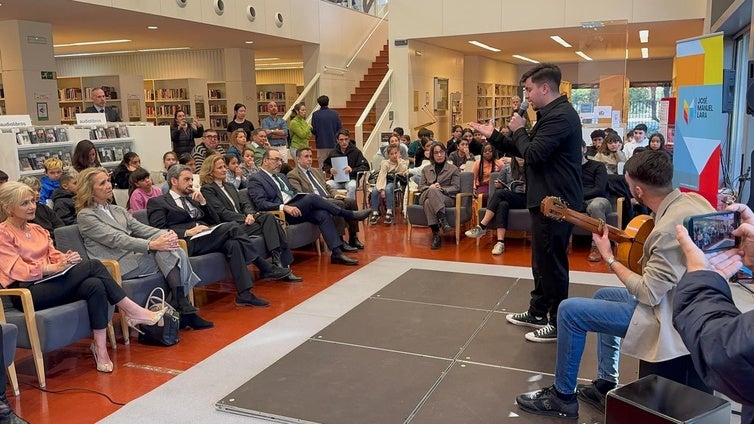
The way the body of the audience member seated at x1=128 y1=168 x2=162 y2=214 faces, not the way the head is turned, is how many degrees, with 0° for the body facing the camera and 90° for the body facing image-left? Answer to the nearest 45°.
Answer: approximately 315°

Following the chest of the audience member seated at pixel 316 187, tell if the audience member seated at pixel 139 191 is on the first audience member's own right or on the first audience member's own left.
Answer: on the first audience member's own right

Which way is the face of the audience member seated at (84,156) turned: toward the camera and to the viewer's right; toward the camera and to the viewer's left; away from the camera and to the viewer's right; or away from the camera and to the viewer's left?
toward the camera and to the viewer's right

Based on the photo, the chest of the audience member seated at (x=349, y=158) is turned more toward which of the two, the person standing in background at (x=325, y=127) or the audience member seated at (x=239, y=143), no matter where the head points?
the audience member seated

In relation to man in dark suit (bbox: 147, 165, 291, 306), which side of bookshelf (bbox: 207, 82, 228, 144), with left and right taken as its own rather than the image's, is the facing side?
front

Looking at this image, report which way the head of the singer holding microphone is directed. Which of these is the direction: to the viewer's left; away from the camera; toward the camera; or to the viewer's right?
to the viewer's left

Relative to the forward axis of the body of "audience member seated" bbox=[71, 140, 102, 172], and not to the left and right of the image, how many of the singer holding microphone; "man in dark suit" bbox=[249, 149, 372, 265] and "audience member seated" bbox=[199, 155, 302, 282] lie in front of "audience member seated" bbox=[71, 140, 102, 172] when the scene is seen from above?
3

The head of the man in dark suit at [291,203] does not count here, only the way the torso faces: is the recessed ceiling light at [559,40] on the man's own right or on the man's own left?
on the man's own left

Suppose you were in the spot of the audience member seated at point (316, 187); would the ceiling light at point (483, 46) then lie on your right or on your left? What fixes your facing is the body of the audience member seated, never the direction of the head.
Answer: on your left

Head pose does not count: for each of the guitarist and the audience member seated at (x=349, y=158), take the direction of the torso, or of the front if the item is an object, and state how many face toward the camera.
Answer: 1

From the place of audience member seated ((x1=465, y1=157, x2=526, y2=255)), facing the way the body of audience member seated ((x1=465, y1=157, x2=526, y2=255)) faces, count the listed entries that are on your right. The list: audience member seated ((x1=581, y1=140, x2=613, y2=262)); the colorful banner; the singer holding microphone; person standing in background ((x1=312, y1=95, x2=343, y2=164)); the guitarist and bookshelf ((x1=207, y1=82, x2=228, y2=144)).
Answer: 2

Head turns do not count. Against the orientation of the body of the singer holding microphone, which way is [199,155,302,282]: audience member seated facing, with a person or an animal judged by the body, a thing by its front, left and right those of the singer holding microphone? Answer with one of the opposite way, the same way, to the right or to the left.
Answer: the opposite way

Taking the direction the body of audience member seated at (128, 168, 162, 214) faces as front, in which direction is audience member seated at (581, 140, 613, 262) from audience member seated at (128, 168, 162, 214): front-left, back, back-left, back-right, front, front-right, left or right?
front-left

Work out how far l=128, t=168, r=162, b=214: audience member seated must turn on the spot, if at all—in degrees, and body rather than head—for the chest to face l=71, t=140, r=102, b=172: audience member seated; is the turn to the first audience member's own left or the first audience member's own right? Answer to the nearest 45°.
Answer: approximately 135° to the first audience member's own left

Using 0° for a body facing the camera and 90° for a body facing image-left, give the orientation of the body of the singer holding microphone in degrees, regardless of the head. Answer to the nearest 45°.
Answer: approximately 90°
